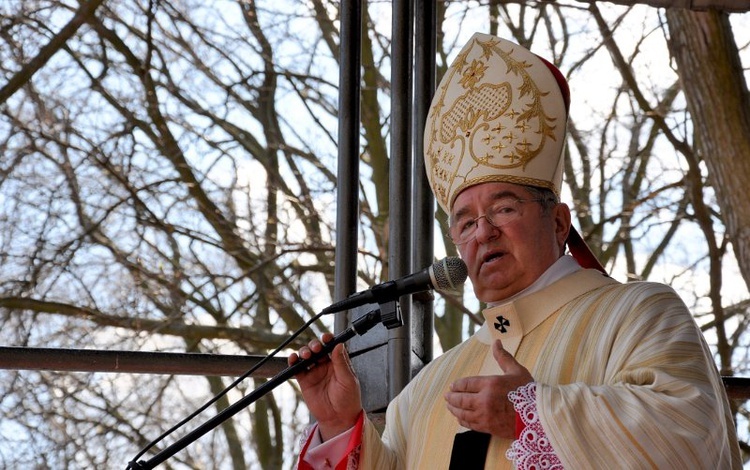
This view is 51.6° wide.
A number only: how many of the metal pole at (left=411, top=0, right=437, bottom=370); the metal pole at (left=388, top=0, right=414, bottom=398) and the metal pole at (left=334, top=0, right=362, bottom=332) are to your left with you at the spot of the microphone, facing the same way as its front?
3

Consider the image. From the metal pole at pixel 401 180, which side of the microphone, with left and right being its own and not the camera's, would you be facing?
left

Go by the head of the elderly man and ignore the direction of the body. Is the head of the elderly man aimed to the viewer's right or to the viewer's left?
to the viewer's left

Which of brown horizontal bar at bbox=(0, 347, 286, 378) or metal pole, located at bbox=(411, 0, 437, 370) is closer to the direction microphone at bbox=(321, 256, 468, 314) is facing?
the metal pole

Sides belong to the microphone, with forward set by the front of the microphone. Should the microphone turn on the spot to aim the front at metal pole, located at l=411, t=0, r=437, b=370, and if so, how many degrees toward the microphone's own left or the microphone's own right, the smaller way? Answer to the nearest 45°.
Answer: approximately 90° to the microphone's own left

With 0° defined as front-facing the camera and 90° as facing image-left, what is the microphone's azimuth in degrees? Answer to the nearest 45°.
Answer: approximately 270°

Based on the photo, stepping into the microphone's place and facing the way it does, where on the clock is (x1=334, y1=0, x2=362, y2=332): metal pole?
The metal pole is roughly at 9 o'clock from the microphone.

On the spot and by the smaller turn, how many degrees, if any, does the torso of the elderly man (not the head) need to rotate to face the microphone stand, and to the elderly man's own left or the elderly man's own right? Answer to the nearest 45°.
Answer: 0° — they already face it

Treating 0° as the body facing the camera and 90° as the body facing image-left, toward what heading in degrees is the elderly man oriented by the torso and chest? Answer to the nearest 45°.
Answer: approximately 45°
